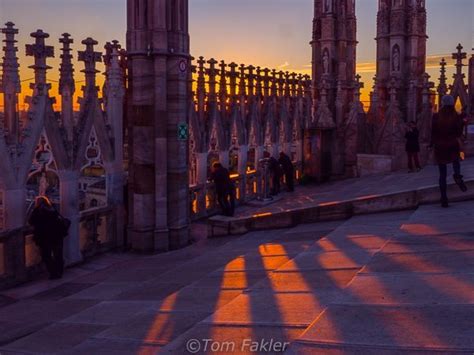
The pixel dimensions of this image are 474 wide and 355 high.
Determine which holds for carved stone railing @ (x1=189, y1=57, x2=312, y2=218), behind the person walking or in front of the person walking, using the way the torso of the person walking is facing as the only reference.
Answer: in front
